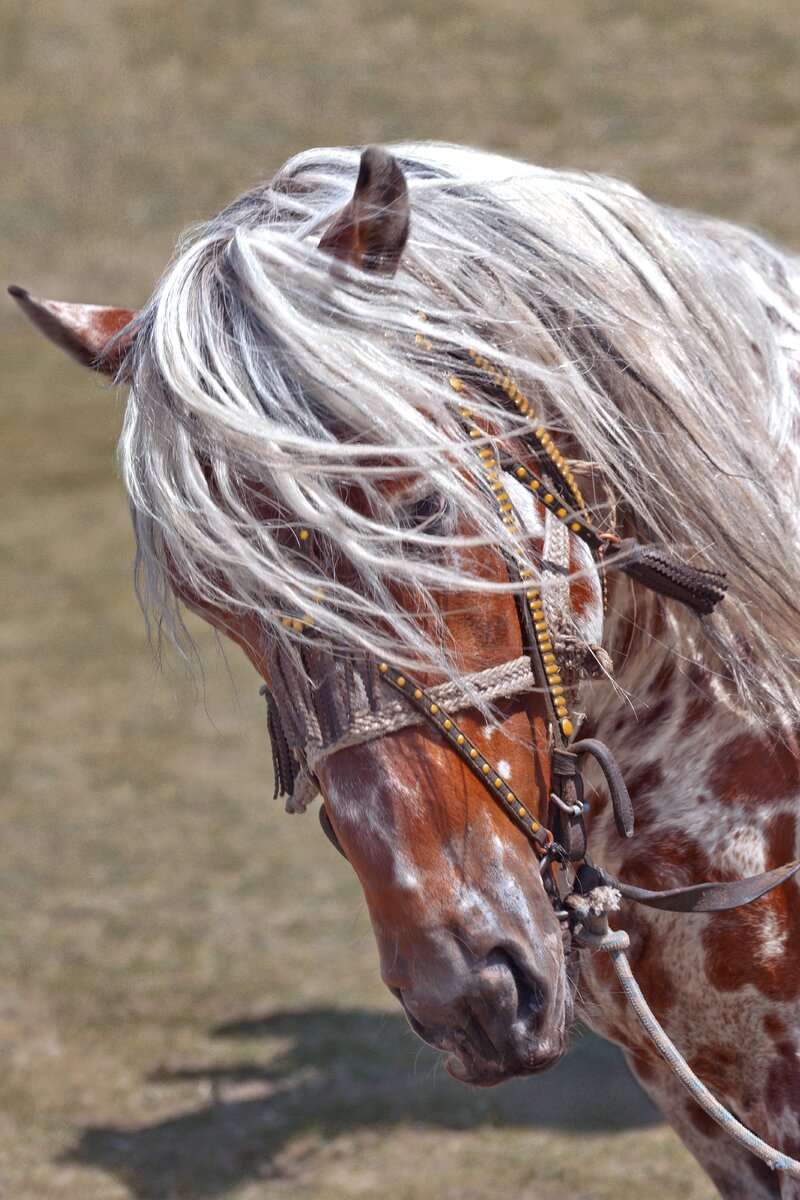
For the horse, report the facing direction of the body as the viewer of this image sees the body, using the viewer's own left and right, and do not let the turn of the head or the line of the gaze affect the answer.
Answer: facing the viewer and to the left of the viewer
